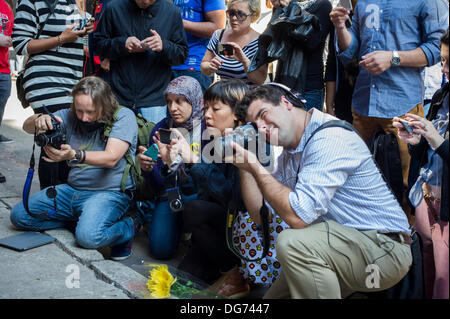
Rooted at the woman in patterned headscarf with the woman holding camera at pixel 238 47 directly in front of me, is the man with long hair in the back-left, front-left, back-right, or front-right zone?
back-left

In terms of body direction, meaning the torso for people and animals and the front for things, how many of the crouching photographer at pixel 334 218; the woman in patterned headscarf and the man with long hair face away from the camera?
0

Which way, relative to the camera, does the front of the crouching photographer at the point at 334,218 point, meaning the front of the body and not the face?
to the viewer's left

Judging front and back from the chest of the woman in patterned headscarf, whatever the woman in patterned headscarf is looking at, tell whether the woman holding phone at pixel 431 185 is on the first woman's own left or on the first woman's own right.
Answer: on the first woman's own left

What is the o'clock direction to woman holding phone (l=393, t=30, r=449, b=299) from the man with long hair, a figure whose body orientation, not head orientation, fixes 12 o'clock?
The woman holding phone is roughly at 9 o'clock from the man with long hair.

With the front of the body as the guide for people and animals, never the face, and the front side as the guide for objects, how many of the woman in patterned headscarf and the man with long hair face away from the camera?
0

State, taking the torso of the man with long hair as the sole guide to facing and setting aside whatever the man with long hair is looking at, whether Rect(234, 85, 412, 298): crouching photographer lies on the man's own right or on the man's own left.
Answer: on the man's own left

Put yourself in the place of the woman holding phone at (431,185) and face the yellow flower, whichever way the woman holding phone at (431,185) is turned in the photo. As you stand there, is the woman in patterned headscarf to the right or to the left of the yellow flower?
right

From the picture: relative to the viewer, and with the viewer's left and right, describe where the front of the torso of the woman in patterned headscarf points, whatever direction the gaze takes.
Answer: facing the viewer and to the left of the viewer

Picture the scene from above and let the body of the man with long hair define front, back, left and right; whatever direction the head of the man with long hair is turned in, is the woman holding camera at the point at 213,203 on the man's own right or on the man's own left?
on the man's own left

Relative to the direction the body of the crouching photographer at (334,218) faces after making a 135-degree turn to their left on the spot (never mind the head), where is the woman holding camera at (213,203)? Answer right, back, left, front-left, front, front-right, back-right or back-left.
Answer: back

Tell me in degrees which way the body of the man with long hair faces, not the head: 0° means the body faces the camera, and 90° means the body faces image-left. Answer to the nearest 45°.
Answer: approximately 45°

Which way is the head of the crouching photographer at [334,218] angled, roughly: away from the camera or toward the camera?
toward the camera

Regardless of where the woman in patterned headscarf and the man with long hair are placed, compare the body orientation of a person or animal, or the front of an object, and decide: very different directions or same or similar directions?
same or similar directions

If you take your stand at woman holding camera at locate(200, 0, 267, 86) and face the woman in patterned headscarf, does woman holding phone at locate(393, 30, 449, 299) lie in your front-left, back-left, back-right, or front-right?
front-left
